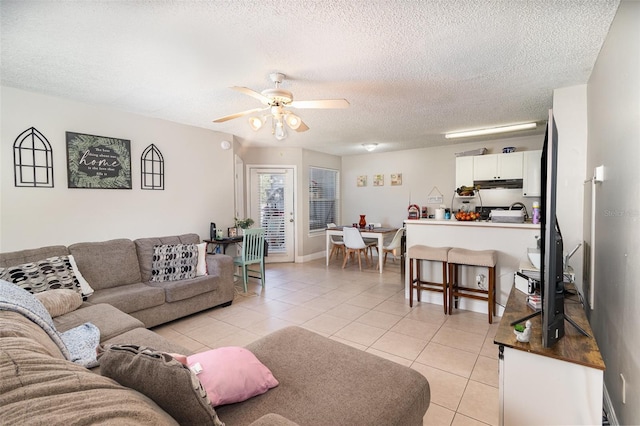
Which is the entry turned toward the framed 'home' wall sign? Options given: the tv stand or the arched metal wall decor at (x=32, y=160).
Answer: the tv stand

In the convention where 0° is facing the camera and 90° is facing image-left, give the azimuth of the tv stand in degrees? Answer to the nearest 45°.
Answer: approximately 90°

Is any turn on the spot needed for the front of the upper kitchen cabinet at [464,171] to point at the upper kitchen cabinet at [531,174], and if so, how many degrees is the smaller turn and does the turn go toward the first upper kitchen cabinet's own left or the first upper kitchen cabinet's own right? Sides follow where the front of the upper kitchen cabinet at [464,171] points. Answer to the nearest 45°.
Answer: approximately 90° to the first upper kitchen cabinet's own left

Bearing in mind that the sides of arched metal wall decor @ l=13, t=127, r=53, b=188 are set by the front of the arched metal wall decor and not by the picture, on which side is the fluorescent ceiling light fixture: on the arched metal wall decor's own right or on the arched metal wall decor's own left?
on the arched metal wall decor's own left

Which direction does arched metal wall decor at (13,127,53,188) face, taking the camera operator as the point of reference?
facing the viewer

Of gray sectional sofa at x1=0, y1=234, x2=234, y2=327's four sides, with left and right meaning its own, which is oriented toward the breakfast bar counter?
front

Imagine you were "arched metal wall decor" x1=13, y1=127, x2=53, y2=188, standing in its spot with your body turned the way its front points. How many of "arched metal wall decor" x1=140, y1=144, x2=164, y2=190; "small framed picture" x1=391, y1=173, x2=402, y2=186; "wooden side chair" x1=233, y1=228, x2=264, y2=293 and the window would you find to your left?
4

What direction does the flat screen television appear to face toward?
to the viewer's left

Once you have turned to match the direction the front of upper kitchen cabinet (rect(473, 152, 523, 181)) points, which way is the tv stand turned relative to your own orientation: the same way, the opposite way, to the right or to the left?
to the right

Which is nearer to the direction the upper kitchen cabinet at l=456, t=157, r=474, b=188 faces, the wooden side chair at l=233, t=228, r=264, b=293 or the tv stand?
the tv stand

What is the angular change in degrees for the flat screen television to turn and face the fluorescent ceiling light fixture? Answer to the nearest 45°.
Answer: approximately 90° to its right

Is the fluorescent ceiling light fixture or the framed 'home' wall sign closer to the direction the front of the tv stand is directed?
the framed 'home' wall sign

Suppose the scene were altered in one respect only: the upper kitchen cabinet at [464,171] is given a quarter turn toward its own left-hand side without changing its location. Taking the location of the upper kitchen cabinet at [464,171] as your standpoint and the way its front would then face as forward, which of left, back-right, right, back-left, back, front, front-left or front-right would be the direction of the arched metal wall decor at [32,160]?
back-right

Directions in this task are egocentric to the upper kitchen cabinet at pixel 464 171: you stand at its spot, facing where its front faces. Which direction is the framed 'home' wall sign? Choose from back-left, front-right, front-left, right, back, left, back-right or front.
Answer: front-right
